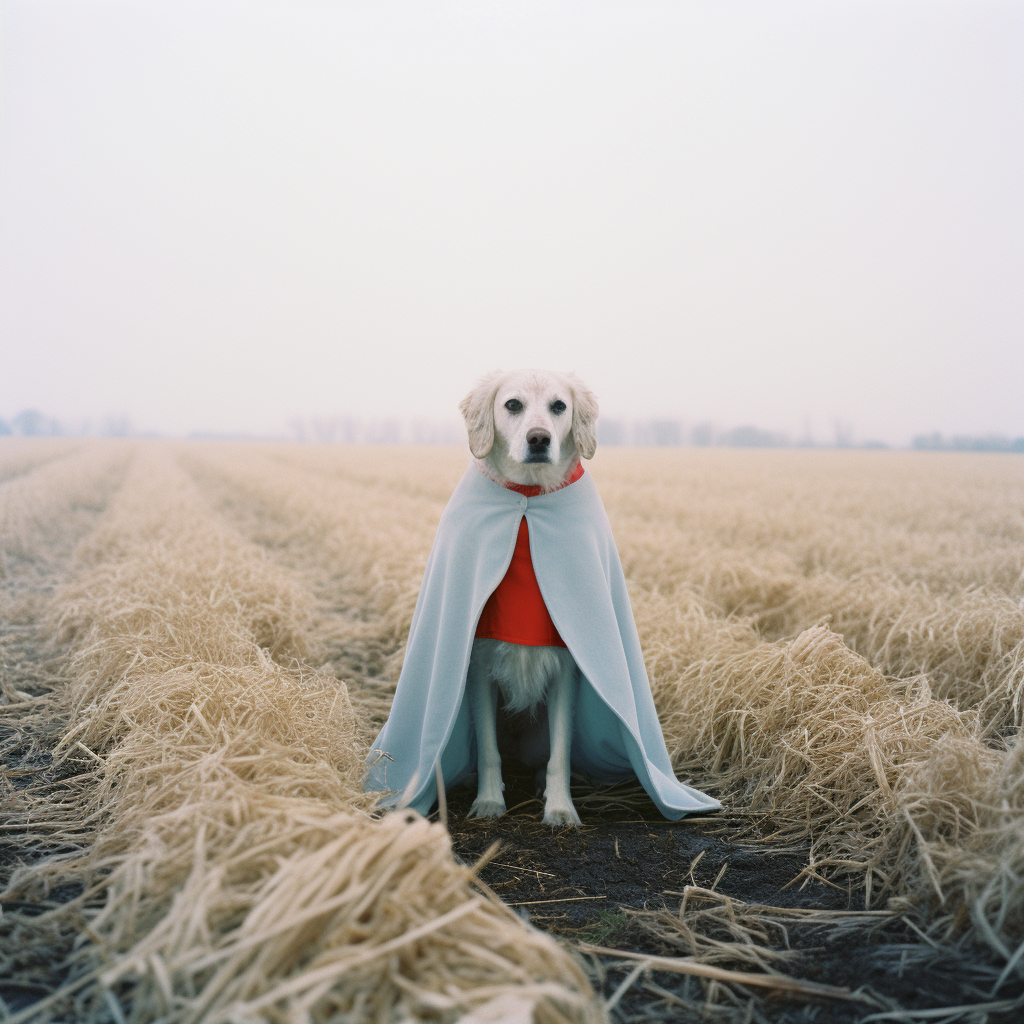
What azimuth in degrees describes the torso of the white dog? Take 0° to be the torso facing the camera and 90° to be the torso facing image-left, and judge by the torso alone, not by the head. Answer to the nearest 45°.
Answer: approximately 0°
